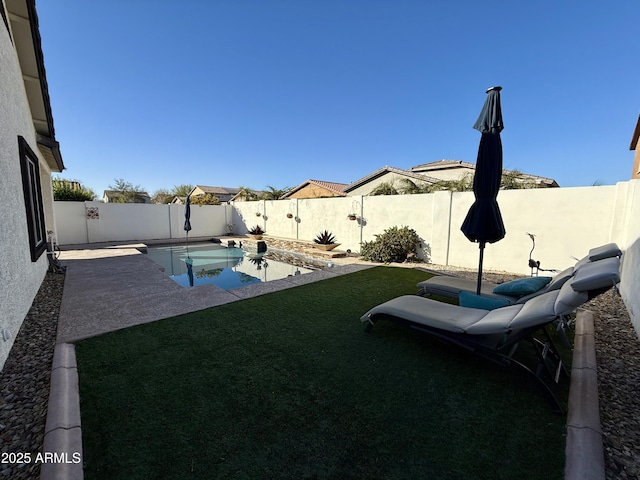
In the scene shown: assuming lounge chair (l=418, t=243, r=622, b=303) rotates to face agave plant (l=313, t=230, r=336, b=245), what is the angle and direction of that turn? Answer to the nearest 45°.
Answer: approximately 45° to its right

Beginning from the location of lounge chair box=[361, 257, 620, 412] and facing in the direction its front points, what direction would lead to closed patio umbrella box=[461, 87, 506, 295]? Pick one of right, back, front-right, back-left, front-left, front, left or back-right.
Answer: right

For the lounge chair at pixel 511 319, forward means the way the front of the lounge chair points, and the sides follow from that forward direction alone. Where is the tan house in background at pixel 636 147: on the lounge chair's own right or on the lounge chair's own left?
on the lounge chair's own right

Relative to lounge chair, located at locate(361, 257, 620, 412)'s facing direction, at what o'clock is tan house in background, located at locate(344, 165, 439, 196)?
The tan house in background is roughly at 2 o'clock from the lounge chair.

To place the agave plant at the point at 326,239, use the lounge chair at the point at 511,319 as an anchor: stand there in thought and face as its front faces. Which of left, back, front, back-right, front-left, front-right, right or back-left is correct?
front-right

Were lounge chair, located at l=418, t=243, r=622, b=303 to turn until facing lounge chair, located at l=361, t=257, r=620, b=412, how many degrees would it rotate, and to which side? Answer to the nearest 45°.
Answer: approximately 90° to its left

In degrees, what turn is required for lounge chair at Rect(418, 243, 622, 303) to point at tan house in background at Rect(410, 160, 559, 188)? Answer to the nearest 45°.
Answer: approximately 90° to its right

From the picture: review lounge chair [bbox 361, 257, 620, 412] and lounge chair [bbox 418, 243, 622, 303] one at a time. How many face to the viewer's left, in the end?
2

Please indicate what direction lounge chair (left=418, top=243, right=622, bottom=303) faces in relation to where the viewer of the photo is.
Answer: facing to the left of the viewer

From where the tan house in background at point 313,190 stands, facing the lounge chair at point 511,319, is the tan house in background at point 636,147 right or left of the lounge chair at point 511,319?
left

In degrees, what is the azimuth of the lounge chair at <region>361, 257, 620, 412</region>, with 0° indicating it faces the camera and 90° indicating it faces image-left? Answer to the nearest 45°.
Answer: approximately 90°
